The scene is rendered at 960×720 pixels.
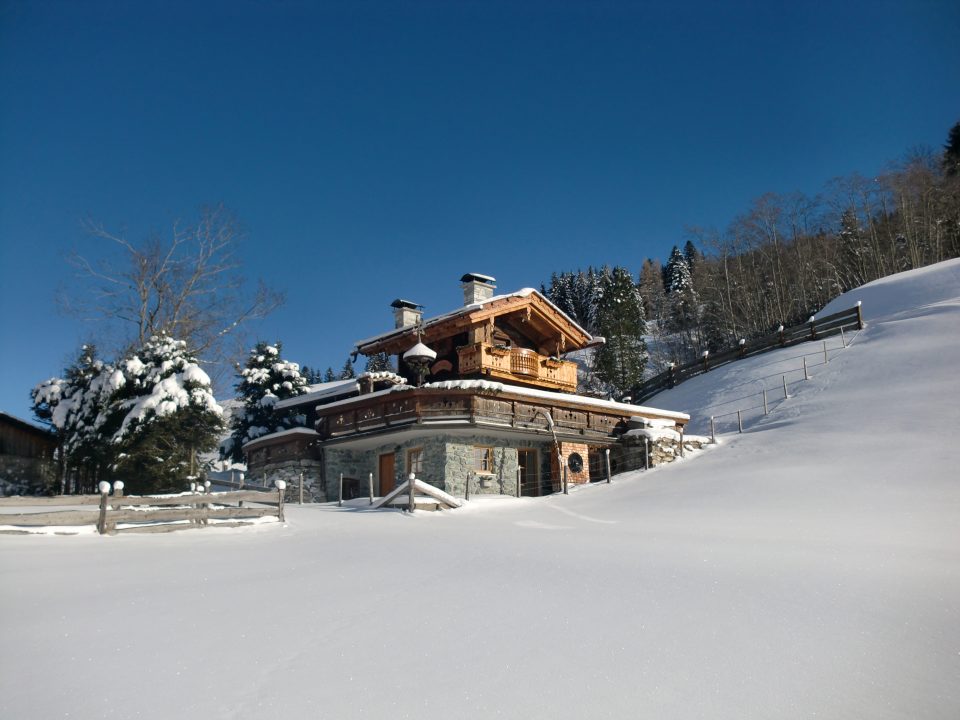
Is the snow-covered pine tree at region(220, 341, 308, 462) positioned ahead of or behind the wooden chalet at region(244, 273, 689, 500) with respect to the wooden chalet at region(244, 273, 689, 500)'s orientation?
behind

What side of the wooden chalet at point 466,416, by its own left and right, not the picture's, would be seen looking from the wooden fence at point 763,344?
left

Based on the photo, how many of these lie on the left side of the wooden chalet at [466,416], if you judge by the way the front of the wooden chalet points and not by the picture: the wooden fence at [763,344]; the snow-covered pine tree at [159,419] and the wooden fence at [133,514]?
1

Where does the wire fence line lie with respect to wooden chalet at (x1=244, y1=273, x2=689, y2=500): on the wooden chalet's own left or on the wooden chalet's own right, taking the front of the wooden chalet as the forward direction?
on the wooden chalet's own left

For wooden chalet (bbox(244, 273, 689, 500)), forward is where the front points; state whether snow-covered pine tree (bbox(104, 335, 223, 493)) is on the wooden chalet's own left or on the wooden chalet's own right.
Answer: on the wooden chalet's own right

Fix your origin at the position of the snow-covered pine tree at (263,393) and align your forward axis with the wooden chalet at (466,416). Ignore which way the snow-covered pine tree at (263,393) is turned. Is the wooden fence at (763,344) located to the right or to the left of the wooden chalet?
left

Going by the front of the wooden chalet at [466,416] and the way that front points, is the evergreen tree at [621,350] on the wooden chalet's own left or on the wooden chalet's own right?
on the wooden chalet's own left

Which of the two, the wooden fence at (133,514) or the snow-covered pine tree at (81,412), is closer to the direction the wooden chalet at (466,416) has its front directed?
the wooden fence

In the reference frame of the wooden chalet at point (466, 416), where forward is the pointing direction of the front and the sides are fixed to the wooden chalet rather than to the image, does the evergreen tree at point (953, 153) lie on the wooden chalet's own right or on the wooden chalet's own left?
on the wooden chalet's own left

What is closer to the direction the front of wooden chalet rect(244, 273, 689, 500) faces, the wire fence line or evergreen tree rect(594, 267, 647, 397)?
the wire fence line
